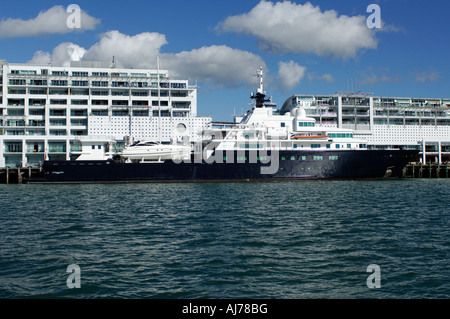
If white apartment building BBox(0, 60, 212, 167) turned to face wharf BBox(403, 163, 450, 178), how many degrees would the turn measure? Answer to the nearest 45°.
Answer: approximately 90° to its left

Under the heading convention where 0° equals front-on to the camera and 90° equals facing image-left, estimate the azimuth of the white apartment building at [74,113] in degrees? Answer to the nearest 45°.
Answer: approximately 0°

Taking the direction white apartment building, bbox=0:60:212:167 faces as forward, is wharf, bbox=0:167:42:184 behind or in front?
in front
